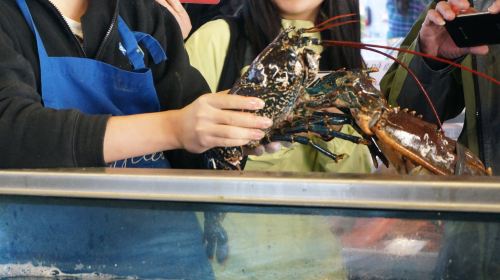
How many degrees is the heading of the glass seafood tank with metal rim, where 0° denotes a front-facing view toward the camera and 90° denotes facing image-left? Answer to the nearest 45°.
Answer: approximately 0°
